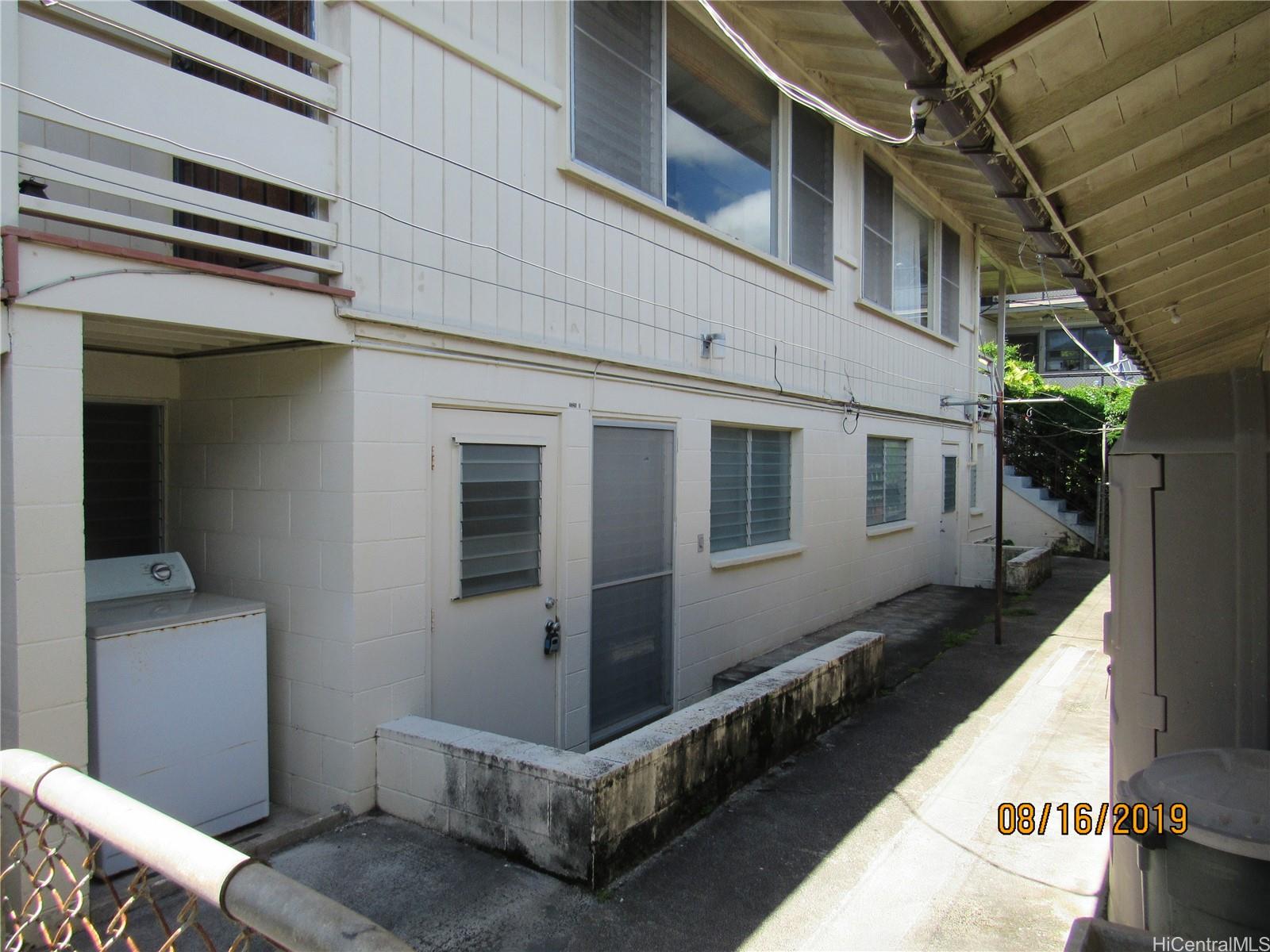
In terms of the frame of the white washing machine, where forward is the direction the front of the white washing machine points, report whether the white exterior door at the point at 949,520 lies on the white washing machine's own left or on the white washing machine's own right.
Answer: on the white washing machine's own left

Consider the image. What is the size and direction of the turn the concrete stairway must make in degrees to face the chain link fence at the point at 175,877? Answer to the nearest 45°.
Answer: approximately 90° to its right

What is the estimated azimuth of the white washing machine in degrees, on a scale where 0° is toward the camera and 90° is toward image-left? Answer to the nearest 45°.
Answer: approximately 315°

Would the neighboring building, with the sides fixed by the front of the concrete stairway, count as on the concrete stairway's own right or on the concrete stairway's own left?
on the concrete stairway's own left

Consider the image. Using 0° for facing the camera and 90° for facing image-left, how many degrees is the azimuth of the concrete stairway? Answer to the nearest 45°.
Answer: approximately 270°

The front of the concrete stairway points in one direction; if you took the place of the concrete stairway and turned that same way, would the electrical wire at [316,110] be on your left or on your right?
on your right

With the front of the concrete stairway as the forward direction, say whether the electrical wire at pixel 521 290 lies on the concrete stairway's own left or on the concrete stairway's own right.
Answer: on the concrete stairway's own right
